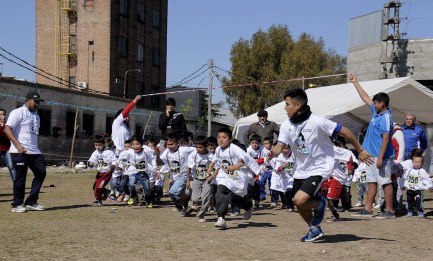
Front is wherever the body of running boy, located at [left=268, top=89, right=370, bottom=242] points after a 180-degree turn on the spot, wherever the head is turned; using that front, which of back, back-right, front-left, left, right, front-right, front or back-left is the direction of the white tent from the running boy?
front-left

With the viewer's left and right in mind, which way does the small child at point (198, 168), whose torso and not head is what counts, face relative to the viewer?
facing the viewer

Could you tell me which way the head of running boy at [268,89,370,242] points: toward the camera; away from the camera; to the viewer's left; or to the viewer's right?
to the viewer's left

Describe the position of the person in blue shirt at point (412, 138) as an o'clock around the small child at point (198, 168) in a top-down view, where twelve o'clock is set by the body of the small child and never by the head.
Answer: The person in blue shirt is roughly at 8 o'clock from the small child.

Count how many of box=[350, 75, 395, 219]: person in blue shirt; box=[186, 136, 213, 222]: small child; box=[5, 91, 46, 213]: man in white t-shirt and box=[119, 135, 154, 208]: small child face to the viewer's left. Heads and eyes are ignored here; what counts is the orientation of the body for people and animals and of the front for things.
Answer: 1

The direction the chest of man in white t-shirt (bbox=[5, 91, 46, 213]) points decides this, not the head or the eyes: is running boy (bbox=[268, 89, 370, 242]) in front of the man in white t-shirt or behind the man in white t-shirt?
in front

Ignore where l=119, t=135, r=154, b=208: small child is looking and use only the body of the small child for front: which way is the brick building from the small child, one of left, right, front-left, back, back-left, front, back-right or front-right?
back

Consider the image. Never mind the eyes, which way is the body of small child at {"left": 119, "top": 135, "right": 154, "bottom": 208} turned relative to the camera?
toward the camera

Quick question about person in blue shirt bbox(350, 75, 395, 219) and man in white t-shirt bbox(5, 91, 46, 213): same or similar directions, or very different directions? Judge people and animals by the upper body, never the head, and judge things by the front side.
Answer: very different directions

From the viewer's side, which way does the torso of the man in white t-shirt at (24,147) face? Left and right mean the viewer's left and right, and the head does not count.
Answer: facing the viewer and to the right of the viewer

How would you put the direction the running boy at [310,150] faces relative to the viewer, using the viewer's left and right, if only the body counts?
facing the viewer and to the left of the viewer

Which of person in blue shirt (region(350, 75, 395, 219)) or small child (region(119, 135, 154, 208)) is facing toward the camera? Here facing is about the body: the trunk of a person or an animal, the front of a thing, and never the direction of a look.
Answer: the small child

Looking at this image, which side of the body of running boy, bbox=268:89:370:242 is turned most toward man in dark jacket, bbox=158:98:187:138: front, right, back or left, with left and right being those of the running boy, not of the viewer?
right

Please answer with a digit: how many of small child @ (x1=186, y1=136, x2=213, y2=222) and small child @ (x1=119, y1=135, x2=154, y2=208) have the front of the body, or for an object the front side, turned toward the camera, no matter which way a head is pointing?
2

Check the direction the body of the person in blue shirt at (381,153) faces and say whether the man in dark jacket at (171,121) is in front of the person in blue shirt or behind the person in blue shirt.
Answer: in front
